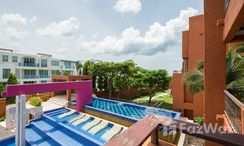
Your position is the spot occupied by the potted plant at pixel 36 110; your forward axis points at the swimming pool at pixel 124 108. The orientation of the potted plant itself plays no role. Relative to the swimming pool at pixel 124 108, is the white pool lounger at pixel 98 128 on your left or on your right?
right

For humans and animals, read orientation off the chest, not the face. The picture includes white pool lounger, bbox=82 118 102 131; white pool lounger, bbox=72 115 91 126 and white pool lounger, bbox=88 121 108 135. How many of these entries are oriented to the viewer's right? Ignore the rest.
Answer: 0

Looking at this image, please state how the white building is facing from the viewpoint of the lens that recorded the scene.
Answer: facing the viewer and to the right of the viewer
